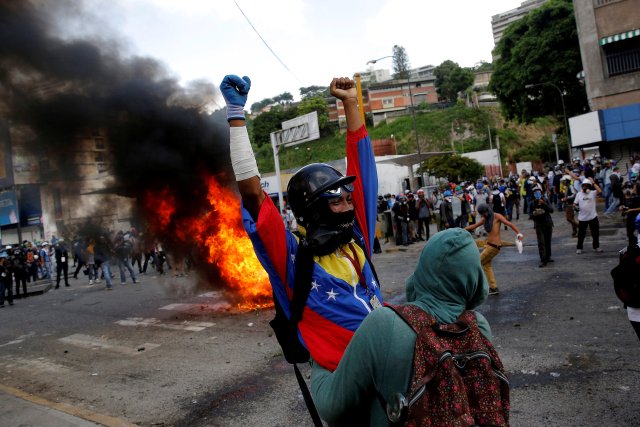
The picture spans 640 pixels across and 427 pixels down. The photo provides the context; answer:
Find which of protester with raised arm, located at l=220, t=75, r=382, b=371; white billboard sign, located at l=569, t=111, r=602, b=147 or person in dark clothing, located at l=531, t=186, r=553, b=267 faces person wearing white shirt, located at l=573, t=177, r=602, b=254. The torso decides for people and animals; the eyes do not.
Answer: the white billboard sign

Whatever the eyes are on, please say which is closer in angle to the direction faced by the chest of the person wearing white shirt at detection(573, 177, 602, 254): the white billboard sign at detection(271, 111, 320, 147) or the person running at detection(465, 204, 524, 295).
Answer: the person running

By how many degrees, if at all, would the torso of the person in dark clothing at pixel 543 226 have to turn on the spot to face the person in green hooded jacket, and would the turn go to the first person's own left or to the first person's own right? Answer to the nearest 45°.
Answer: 0° — they already face them

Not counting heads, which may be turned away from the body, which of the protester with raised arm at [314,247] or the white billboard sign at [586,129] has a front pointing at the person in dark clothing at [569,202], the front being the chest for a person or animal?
the white billboard sign

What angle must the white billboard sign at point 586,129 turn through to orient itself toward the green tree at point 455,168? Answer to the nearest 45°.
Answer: approximately 135° to its right

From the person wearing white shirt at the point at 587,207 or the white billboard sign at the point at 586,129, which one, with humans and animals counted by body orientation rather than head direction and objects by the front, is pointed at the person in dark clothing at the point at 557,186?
the white billboard sign

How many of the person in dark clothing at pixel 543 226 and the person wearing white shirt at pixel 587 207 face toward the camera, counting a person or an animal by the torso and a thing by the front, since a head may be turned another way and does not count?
2

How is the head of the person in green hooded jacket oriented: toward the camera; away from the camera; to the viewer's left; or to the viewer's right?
away from the camera

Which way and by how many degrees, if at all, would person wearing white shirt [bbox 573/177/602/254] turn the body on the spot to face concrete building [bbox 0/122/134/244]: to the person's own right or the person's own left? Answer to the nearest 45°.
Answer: approximately 45° to the person's own right

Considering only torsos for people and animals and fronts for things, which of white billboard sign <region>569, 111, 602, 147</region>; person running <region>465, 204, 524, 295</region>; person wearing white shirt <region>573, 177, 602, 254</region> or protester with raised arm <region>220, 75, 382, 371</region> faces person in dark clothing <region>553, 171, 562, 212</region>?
the white billboard sign

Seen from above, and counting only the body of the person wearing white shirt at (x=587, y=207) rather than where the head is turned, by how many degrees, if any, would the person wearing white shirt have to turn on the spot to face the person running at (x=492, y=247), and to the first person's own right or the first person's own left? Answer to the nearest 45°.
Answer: approximately 45° to the first person's own right

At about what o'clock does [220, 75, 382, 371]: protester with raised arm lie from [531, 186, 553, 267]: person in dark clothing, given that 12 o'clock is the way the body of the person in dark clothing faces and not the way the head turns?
The protester with raised arm is roughly at 12 o'clock from the person in dark clothing.
